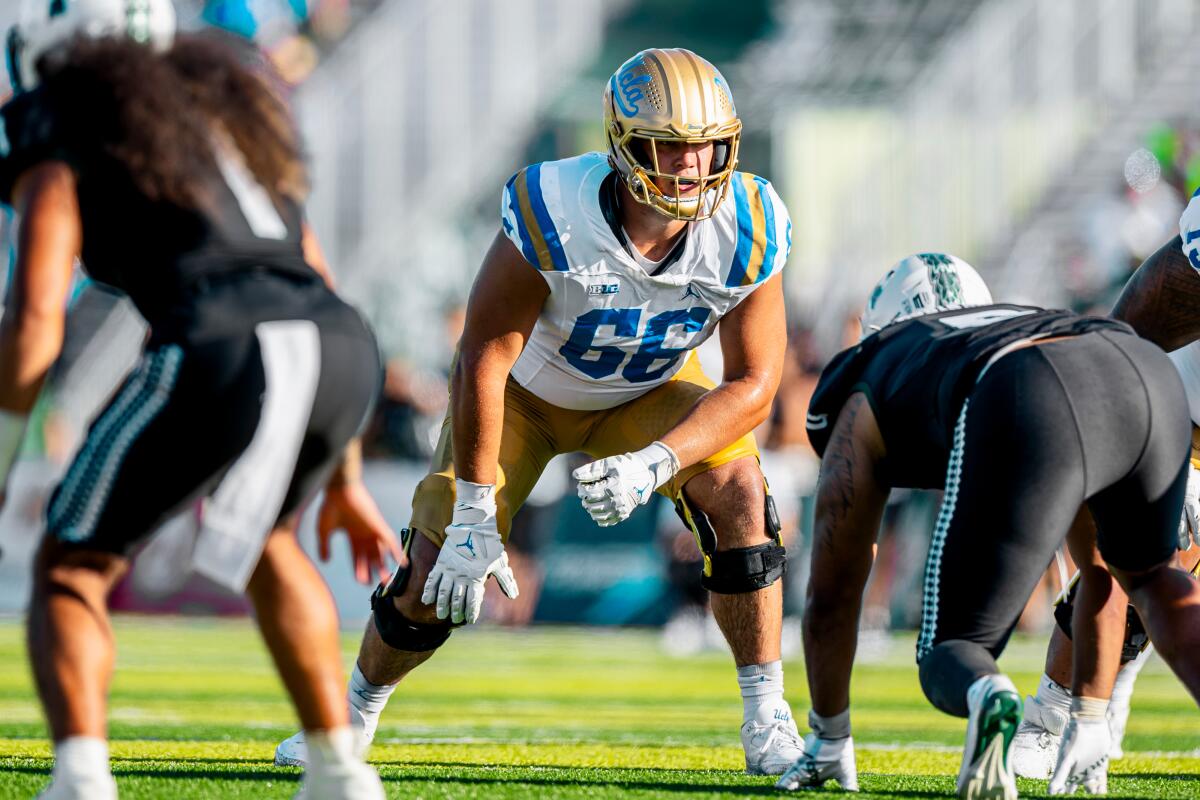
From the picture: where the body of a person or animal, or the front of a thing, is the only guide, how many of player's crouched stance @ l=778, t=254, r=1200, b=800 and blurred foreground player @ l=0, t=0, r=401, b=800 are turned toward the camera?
0

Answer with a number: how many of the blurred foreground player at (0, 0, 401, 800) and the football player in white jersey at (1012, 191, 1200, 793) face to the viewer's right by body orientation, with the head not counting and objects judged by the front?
0

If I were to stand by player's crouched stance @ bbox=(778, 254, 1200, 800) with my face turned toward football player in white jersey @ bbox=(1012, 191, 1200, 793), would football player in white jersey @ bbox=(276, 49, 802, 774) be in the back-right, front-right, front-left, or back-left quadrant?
front-left

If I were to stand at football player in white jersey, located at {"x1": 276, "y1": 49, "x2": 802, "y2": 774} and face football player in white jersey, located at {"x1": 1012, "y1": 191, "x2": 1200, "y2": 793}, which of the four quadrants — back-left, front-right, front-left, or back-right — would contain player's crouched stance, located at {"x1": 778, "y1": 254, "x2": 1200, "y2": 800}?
front-right

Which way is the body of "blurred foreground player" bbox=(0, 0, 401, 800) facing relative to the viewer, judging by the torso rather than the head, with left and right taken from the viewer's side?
facing away from the viewer and to the left of the viewer

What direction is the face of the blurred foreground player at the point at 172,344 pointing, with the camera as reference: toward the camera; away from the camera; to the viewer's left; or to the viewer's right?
away from the camera

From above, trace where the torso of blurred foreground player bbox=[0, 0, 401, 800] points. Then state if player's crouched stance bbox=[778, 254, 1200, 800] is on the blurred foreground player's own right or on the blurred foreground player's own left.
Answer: on the blurred foreground player's own right

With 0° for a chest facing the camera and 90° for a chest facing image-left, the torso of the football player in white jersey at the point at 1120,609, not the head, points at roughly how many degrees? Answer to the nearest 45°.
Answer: approximately 45°

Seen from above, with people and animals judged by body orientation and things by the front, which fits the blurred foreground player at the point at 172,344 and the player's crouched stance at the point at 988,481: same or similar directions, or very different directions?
same or similar directions

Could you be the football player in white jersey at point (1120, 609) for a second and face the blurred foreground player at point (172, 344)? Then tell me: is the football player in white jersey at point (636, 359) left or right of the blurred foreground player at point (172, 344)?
right

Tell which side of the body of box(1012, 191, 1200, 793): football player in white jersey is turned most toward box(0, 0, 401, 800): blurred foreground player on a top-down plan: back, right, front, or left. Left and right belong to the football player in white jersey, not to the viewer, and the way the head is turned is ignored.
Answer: front

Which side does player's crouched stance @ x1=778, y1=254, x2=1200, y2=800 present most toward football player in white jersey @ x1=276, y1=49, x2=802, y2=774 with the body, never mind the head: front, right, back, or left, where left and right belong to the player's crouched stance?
front

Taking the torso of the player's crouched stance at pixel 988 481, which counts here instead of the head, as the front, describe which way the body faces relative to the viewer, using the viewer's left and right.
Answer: facing away from the viewer and to the left of the viewer

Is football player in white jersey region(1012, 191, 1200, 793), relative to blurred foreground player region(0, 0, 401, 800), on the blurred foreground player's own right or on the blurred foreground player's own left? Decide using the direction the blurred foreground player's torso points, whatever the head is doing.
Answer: on the blurred foreground player's own right
